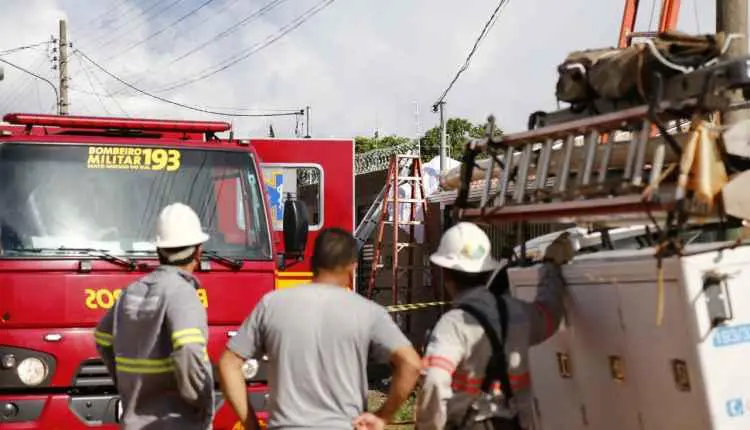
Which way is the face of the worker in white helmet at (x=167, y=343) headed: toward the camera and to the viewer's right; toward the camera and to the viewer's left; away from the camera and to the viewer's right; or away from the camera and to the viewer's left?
away from the camera and to the viewer's right

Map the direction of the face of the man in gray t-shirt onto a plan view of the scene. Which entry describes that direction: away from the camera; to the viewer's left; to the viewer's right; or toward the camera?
away from the camera

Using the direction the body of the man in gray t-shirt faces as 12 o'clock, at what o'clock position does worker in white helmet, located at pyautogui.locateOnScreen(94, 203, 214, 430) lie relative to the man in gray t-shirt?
The worker in white helmet is roughly at 10 o'clock from the man in gray t-shirt.

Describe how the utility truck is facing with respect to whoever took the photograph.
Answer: facing away from the viewer and to the left of the viewer

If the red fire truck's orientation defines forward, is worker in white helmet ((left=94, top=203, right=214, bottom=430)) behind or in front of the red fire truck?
in front

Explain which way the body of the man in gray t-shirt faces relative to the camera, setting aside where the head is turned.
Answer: away from the camera

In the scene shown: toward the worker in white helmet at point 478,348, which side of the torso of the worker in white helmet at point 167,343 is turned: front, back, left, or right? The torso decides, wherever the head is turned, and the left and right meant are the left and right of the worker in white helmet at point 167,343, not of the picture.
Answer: right

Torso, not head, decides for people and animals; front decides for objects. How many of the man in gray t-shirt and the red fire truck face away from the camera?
1

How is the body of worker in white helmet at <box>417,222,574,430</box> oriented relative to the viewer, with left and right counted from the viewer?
facing away from the viewer and to the left of the viewer

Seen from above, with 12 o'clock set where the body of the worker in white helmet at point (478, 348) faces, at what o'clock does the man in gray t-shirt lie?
The man in gray t-shirt is roughly at 10 o'clock from the worker in white helmet.

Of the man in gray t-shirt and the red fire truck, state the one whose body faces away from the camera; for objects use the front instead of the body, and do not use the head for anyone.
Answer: the man in gray t-shirt
